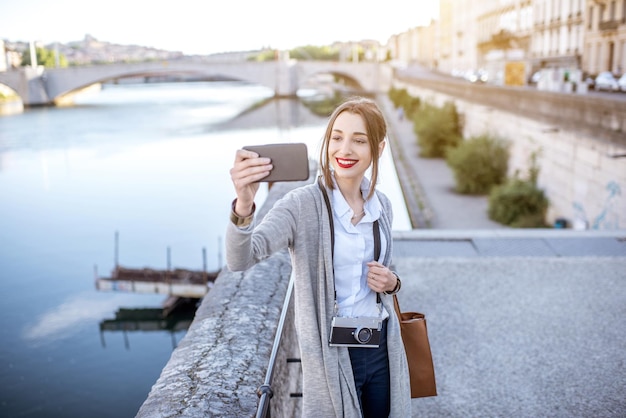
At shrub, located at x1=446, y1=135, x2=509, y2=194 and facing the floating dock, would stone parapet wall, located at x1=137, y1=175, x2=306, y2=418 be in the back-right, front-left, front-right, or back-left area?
front-left

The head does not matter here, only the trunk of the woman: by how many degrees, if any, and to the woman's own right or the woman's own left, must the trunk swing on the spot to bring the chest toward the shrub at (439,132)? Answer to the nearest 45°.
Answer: approximately 135° to the woman's own left

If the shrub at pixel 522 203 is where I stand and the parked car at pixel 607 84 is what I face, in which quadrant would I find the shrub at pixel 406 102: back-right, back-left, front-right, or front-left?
front-left

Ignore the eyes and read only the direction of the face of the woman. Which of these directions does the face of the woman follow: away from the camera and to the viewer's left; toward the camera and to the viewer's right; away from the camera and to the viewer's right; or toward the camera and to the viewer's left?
toward the camera and to the viewer's left

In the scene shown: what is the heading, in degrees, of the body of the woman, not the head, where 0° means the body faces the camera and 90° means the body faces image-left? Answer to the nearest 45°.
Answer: approximately 315°

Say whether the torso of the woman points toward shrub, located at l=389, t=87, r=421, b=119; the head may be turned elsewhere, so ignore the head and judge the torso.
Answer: no

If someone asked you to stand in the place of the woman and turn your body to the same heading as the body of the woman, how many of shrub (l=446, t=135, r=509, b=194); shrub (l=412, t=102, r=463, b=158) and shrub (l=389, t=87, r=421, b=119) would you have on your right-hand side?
0

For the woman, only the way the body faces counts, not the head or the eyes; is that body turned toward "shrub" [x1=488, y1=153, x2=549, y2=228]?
no

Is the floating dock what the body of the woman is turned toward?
no
